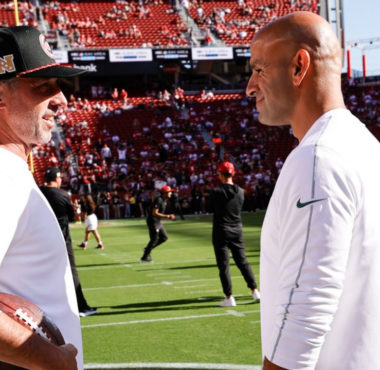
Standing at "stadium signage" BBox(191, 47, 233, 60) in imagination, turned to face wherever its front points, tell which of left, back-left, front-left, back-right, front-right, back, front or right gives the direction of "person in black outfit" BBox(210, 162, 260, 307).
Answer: front

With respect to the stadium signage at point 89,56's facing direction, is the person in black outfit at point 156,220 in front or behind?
in front

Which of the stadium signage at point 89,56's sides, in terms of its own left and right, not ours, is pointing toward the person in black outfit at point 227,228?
front

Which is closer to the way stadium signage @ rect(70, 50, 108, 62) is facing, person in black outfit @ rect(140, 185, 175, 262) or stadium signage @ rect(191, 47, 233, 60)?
the person in black outfit

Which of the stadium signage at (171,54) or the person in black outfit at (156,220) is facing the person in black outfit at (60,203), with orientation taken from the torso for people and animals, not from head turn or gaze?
the stadium signage

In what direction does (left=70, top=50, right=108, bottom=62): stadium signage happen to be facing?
toward the camera

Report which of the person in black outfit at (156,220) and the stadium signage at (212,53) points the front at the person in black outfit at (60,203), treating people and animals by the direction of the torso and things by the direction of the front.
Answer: the stadium signage

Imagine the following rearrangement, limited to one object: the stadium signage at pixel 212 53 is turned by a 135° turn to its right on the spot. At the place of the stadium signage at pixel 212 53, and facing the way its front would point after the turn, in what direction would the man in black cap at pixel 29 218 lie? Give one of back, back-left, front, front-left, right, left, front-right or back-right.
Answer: back-left

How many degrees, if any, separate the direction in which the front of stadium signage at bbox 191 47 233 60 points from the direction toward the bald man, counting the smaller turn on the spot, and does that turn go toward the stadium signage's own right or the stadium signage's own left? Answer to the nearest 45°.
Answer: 0° — it already faces them

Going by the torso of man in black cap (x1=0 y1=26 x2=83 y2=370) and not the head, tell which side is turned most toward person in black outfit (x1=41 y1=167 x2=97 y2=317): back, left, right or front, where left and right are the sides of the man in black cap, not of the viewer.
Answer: left

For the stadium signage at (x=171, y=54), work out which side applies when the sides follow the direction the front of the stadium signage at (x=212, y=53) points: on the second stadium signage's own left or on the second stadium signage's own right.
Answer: on the second stadium signage's own right

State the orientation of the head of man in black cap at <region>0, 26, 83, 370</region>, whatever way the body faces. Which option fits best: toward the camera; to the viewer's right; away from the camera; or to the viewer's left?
to the viewer's right

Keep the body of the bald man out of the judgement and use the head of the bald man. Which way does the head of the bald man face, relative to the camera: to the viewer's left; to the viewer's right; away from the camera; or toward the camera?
to the viewer's left

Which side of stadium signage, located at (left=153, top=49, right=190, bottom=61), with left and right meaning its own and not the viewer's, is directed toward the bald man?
front

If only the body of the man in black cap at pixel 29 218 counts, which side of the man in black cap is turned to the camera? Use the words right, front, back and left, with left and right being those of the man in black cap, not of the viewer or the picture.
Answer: right

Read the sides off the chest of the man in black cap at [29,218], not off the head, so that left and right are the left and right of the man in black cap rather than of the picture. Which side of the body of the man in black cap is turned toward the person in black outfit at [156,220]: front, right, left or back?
left

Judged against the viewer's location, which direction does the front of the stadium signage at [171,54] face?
facing the viewer
